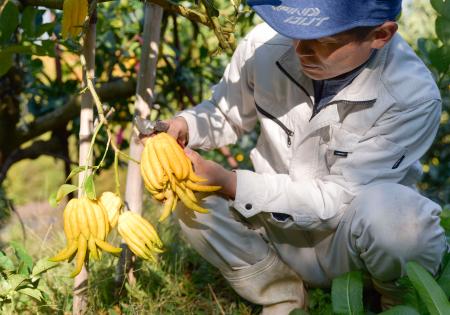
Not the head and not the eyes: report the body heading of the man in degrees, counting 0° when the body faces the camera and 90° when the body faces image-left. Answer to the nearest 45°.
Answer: approximately 45°

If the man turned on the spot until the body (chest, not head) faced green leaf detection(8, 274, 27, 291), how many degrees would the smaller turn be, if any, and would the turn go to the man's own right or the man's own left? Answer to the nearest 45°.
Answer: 0° — they already face it

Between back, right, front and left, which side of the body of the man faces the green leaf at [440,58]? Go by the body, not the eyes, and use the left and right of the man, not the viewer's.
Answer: back

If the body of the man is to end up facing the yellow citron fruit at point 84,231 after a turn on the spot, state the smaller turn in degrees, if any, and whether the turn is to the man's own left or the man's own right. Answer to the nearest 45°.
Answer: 0° — they already face it

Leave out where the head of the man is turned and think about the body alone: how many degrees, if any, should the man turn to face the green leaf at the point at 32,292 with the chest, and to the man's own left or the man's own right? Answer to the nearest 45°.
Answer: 0° — they already face it

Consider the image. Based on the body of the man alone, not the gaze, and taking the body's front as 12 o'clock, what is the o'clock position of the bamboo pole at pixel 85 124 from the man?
The bamboo pole is roughly at 1 o'clock from the man.

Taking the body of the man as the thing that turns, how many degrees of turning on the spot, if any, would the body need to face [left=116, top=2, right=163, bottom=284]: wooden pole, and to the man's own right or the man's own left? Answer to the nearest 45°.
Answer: approximately 45° to the man's own right
